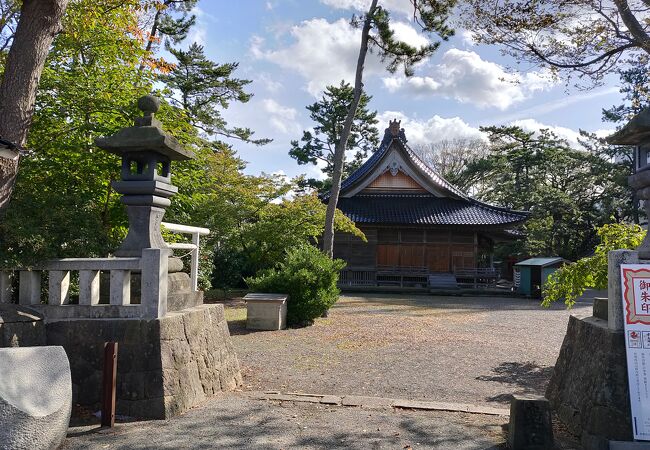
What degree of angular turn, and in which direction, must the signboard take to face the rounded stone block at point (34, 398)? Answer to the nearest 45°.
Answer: approximately 45° to its right

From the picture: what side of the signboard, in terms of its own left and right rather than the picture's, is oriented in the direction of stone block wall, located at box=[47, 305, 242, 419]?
right

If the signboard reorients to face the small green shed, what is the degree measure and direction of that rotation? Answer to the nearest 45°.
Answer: approximately 180°

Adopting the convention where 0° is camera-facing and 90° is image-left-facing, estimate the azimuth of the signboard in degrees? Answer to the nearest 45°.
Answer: approximately 0°

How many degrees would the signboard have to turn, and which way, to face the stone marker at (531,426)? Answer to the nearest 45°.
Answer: approximately 45° to its right
